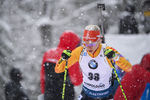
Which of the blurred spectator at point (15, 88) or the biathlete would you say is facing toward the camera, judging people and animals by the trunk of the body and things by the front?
the biathlete

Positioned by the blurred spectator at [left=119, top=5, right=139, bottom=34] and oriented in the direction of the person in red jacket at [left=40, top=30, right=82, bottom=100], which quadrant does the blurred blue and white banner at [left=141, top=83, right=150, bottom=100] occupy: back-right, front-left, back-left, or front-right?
front-left

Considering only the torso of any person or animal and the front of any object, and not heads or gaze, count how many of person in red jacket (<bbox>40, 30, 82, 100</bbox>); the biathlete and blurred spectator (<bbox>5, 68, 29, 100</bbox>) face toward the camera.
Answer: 1

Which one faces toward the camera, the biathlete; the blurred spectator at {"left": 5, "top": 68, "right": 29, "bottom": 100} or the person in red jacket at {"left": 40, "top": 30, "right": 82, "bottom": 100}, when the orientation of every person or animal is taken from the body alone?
the biathlete

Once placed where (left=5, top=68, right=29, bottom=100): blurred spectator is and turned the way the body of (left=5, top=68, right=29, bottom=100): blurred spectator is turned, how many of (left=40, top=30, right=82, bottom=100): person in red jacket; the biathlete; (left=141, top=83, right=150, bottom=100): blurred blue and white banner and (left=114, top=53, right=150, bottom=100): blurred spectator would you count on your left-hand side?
0

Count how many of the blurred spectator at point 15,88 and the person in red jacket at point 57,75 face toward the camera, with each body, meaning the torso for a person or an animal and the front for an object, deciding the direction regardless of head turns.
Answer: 0

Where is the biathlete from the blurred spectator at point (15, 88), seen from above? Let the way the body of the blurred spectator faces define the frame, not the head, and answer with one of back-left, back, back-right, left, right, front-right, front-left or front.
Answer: front-right

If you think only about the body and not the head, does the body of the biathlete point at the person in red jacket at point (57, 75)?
no

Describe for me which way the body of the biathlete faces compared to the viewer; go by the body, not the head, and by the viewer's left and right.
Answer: facing the viewer
